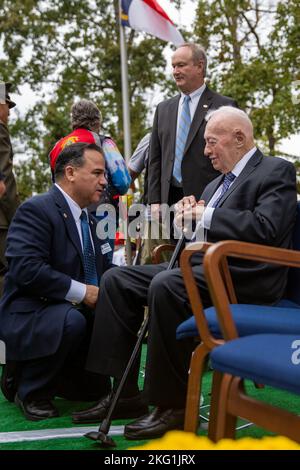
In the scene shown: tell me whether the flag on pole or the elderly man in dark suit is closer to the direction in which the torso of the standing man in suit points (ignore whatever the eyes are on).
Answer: the elderly man in dark suit

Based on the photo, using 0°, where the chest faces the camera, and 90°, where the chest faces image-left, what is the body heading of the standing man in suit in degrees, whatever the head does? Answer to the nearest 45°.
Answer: approximately 45°

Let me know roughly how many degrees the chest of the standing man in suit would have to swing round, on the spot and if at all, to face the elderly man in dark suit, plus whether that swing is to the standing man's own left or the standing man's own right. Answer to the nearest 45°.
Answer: approximately 45° to the standing man's own left

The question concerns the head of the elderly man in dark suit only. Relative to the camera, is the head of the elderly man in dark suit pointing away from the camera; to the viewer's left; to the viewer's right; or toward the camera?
to the viewer's left

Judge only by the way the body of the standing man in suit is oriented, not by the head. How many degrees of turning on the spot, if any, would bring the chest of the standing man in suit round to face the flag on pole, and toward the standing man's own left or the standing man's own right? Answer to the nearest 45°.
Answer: approximately 135° to the standing man's own right
